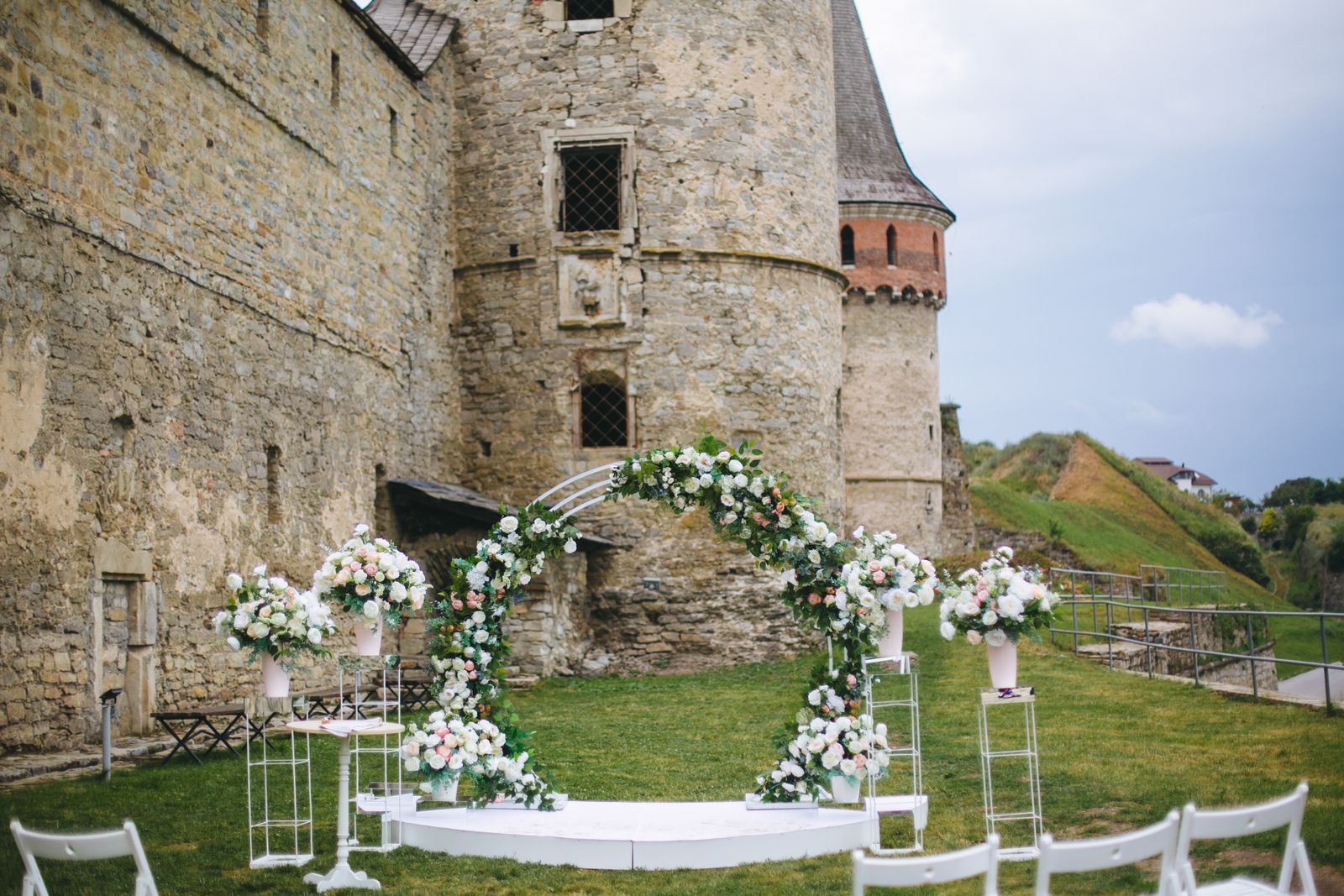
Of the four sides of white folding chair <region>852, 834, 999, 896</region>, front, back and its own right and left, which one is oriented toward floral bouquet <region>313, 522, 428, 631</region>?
front

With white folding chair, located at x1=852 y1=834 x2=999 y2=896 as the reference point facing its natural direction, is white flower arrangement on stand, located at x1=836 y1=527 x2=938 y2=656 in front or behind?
in front

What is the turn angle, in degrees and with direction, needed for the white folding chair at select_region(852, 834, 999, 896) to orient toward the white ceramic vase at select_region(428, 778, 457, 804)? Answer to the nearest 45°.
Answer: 0° — it already faces it

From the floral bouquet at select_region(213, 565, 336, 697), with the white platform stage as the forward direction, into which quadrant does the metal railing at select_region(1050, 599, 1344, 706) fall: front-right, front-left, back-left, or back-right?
front-left

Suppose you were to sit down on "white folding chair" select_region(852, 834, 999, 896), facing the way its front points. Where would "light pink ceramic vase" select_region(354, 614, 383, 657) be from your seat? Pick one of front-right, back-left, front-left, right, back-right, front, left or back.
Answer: front

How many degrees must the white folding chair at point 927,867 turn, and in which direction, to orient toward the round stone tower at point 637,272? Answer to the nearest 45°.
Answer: approximately 45° to its right

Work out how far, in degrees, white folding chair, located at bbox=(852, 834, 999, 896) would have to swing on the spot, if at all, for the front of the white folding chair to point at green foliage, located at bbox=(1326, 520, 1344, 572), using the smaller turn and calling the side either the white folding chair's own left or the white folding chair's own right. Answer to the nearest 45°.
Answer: approximately 45° to the white folding chair's own right

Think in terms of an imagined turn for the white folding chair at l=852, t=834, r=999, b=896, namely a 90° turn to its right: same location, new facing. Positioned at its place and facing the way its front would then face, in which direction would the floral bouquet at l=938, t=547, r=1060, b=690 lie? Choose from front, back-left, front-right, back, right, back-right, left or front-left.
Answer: front-left

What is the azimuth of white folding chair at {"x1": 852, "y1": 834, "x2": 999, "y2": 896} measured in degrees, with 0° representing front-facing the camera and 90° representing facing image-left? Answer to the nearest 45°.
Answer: approximately 135°

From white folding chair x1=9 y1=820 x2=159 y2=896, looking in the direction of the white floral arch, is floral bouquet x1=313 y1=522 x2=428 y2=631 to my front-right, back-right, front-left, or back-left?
front-left

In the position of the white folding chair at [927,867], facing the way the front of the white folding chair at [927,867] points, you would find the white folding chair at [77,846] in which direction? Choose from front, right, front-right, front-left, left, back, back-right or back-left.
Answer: front-left

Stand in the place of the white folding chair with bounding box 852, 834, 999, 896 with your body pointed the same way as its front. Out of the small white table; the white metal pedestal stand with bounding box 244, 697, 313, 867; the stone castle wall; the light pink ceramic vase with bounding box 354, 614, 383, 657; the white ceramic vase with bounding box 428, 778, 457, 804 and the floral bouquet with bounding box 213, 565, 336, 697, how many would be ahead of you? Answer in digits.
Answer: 6
